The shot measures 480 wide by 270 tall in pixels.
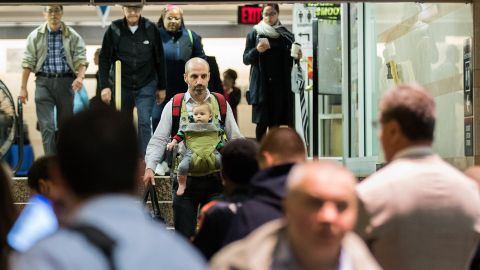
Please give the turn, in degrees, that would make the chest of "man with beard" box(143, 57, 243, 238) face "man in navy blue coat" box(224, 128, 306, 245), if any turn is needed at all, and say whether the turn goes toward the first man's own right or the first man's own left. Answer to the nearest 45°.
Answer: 0° — they already face them

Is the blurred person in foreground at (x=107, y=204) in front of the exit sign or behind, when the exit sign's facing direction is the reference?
in front

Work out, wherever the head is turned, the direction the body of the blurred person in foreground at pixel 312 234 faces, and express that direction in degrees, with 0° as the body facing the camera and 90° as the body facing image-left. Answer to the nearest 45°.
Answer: approximately 315°

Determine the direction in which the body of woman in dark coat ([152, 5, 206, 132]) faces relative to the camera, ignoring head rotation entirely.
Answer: toward the camera

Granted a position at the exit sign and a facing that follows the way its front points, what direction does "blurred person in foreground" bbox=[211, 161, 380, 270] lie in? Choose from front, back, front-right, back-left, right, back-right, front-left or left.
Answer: front

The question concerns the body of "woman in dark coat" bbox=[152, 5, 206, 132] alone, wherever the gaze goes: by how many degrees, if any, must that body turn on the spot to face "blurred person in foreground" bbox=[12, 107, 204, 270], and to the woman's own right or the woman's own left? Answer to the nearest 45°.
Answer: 0° — they already face them

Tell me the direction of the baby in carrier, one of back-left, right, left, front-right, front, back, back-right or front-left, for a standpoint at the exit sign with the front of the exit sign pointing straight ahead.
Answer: front

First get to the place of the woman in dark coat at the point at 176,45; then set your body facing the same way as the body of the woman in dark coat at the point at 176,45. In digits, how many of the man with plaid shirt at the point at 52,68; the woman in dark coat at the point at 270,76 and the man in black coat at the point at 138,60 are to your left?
1

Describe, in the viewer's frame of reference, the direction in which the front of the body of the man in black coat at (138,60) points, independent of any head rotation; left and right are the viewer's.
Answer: facing the viewer

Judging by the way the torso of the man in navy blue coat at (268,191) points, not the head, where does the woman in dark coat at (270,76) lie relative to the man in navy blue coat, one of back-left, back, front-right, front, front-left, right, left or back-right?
front-right

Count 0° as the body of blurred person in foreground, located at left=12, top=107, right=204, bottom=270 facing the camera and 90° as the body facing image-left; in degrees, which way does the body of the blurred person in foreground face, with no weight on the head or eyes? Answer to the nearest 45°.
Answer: approximately 180°

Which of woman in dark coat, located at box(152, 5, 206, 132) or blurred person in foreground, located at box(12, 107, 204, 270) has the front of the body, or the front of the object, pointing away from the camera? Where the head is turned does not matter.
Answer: the blurred person in foreground
